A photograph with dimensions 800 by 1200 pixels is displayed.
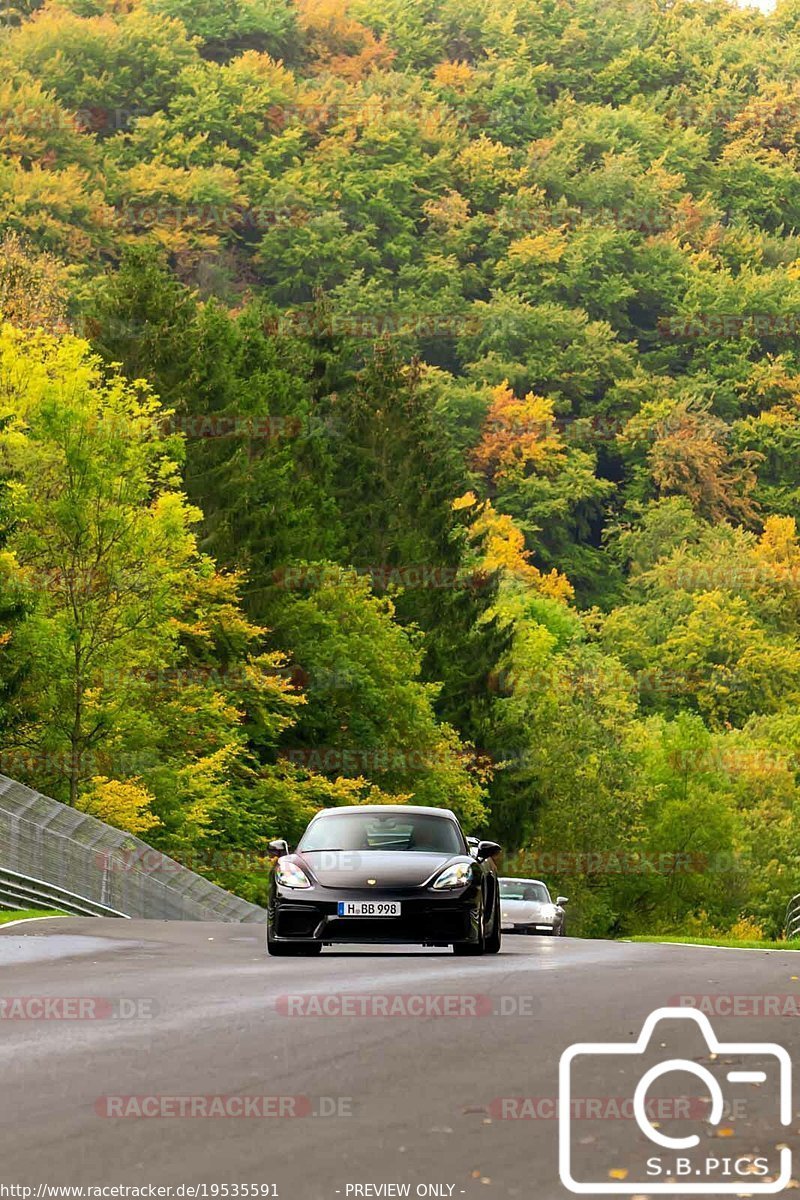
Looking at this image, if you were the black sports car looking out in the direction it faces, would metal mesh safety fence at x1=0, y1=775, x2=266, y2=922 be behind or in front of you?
behind

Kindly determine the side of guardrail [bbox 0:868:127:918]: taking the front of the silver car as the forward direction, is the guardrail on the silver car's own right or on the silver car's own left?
on the silver car's own right

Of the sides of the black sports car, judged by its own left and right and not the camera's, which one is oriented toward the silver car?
back

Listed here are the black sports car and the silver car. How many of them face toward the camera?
2

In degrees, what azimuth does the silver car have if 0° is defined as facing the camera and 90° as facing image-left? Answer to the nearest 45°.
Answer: approximately 0°

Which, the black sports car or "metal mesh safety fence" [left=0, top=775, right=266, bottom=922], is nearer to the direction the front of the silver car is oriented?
the black sports car

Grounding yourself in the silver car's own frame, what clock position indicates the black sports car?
The black sports car is roughly at 12 o'clock from the silver car.

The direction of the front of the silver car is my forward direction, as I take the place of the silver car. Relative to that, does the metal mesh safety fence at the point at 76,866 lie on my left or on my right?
on my right
